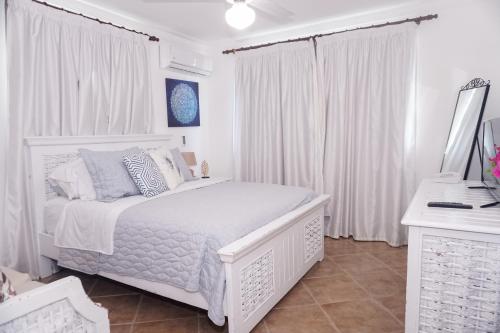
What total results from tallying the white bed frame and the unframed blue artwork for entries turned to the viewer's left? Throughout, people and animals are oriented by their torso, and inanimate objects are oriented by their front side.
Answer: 0

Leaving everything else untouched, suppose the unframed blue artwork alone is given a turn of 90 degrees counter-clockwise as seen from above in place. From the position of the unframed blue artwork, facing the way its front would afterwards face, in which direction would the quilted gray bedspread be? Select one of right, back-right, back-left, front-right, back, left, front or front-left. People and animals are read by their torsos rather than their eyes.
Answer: back-right

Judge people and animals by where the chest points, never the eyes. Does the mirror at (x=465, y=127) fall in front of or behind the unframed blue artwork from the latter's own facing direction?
in front

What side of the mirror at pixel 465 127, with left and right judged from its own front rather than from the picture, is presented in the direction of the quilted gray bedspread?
front

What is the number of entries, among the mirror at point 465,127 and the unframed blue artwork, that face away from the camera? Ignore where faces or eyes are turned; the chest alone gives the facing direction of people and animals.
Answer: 0

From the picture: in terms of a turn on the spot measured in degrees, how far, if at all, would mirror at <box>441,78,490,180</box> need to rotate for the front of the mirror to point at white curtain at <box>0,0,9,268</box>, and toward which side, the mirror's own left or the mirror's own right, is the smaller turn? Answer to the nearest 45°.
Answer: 0° — it already faces it

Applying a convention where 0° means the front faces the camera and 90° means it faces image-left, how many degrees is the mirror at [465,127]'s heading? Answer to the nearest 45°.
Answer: approximately 45°

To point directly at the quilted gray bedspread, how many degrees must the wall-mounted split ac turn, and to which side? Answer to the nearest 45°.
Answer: approximately 45° to its right

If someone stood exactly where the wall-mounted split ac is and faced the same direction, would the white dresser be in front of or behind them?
in front

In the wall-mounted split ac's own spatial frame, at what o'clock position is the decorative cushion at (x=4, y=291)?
The decorative cushion is roughly at 2 o'clock from the wall-mounted split ac.

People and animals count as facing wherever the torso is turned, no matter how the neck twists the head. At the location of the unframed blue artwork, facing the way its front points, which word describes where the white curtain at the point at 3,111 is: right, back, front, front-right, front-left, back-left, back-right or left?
right

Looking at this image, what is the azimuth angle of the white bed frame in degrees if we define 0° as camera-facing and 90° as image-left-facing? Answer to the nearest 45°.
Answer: approximately 315°
